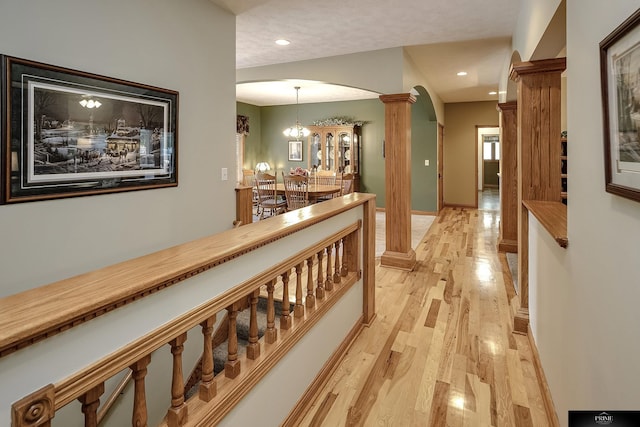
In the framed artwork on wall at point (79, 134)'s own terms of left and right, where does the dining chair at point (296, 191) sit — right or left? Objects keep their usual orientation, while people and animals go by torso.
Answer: on its left

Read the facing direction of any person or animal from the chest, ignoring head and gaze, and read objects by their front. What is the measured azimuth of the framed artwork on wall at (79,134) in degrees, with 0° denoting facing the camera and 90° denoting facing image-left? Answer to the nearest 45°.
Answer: approximately 315°

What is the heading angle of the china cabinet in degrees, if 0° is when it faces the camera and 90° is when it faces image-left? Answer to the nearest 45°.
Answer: approximately 45°

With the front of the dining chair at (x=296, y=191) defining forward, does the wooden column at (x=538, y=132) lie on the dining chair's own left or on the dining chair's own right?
on the dining chair's own right

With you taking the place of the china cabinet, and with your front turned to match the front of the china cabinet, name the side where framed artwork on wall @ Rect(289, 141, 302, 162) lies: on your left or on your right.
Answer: on your right

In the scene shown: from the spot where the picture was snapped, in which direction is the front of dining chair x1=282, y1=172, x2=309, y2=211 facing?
facing away from the viewer and to the right of the viewer
